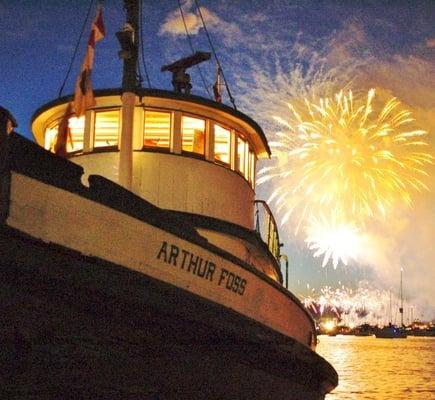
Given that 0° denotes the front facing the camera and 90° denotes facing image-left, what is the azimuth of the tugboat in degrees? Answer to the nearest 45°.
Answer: approximately 45°
